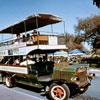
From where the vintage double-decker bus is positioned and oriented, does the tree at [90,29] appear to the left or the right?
on its left

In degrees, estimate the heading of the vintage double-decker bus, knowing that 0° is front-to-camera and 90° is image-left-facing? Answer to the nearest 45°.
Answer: approximately 315°
